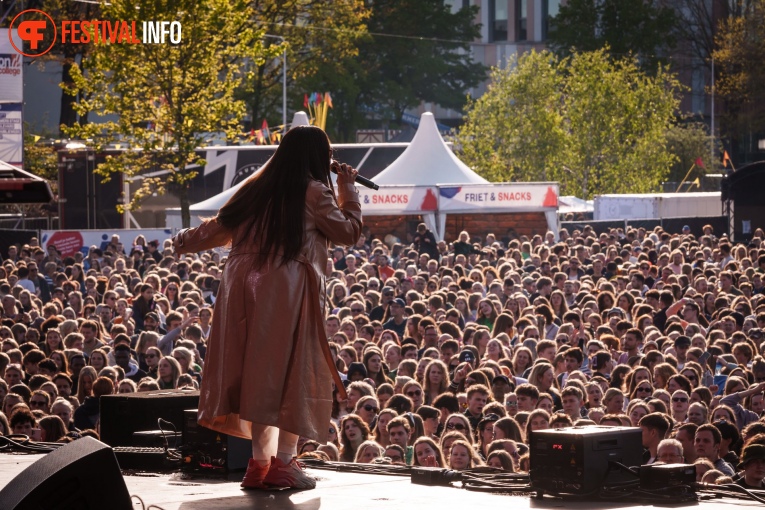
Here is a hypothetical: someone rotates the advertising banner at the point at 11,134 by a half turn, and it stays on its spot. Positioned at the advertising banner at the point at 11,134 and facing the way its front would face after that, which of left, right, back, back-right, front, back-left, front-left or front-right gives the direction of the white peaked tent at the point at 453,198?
right

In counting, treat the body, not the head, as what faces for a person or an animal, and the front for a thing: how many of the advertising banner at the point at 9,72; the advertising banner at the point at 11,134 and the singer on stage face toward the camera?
2

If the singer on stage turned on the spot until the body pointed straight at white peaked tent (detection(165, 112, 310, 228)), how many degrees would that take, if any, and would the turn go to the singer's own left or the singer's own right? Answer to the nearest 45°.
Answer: approximately 45° to the singer's own left

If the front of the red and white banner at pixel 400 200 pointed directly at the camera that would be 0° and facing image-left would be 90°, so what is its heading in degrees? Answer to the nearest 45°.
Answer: approximately 0°

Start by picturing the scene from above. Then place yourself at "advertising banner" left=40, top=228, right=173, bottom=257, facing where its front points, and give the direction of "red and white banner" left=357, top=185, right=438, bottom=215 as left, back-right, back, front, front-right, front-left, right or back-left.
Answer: left

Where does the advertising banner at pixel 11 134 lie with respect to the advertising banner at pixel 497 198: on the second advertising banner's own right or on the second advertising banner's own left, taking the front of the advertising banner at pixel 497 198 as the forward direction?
on the second advertising banner's own right

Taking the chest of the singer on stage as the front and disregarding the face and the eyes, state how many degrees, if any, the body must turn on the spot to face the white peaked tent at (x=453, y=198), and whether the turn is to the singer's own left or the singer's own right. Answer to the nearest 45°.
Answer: approximately 45° to the singer's own left

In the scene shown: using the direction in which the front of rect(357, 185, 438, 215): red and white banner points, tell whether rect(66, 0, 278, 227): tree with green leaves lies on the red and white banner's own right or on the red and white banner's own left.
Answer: on the red and white banner's own right

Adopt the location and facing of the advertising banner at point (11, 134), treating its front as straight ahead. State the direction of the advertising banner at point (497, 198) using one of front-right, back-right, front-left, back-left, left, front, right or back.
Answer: left

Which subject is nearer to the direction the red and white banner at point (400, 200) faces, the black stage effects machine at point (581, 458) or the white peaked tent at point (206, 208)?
the black stage effects machine
